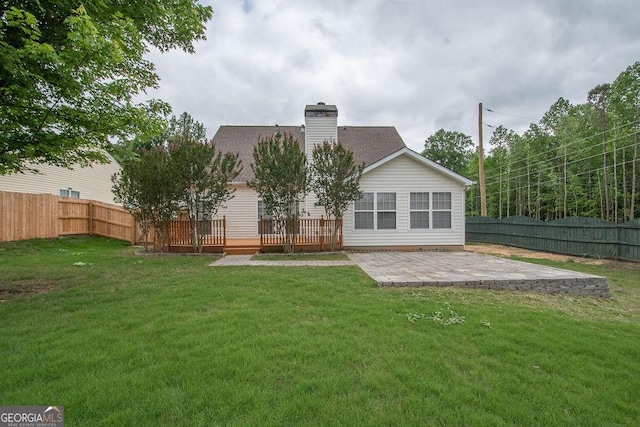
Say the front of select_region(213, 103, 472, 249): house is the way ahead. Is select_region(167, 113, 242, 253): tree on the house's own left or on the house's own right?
on the house's own left

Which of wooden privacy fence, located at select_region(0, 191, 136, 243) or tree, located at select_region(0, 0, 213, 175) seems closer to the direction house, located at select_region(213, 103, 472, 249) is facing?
the wooden privacy fence

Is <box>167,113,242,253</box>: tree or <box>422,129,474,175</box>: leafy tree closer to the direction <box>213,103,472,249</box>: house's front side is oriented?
the leafy tree

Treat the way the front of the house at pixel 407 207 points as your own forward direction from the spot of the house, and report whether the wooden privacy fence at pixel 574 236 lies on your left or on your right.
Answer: on your right

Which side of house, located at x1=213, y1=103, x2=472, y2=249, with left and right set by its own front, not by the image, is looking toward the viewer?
back

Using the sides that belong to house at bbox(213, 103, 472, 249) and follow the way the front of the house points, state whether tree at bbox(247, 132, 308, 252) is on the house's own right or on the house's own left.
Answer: on the house's own left

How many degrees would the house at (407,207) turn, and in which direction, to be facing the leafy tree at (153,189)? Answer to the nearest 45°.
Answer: approximately 90° to its left

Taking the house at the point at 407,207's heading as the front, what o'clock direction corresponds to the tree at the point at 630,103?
The tree is roughly at 2 o'clock from the house.

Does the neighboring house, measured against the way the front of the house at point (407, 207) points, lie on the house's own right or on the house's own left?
on the house's own left
